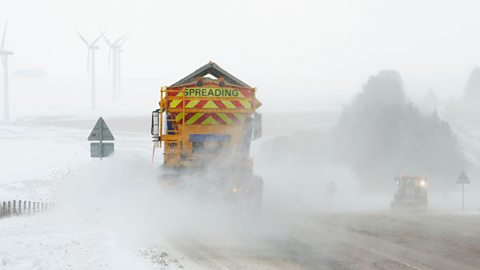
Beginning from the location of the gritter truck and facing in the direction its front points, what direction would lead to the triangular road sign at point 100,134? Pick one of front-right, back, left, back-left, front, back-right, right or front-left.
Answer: left

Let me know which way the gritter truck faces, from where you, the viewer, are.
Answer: facing away from the viewer
